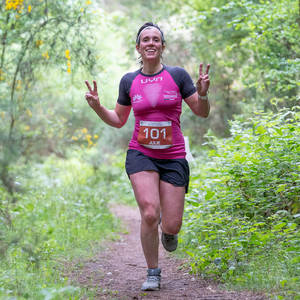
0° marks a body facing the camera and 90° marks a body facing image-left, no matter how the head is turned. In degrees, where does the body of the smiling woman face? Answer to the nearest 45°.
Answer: approximately 0°

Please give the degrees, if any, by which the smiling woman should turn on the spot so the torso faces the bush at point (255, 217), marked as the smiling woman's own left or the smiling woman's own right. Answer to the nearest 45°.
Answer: approximately 135° to the smiling woman's own left

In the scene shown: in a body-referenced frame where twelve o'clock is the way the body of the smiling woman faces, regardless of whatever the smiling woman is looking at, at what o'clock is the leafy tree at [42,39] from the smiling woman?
The leafy tree is roughly at 5 o'clock from the smiling woman.
